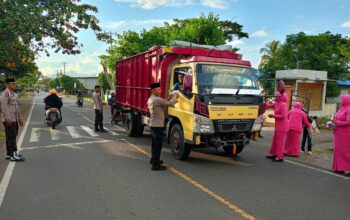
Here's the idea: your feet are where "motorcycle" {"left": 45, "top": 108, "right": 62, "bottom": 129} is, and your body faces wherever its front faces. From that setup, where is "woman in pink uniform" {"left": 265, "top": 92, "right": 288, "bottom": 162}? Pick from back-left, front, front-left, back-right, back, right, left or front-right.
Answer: back-right

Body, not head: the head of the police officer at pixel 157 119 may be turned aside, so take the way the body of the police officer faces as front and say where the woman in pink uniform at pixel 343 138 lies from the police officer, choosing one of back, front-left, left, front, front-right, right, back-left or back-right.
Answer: front

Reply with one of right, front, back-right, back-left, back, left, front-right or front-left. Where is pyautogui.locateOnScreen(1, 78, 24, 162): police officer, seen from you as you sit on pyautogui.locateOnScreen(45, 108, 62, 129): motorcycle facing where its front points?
back

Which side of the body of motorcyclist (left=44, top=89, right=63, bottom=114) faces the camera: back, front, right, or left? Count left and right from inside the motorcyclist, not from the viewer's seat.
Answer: back

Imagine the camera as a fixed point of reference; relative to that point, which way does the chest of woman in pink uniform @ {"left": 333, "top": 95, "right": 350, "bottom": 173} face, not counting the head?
to the viewer's left

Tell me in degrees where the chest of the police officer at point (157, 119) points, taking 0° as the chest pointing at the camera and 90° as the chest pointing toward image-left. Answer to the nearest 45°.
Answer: approximately 270°

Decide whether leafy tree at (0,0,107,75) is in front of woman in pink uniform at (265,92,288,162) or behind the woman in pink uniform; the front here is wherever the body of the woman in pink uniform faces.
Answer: in front

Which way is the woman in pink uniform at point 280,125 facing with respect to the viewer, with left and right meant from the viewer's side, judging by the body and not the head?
facing to the left of the viewer

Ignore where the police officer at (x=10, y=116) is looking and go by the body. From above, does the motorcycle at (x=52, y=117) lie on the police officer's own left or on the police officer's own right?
on the police officer's own left

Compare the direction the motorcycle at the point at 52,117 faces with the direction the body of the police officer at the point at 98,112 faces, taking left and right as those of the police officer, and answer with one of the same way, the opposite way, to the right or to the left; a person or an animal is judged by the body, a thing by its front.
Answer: to the left
